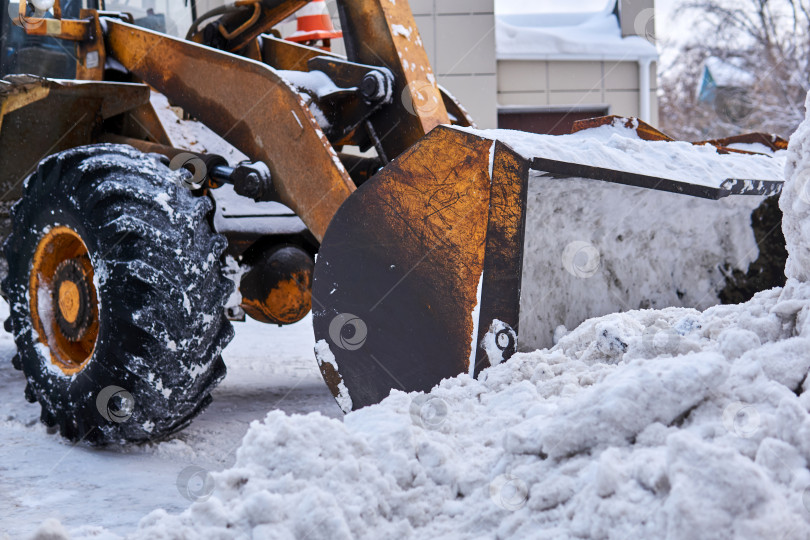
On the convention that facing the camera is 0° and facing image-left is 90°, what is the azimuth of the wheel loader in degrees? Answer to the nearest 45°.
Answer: approximately 315°

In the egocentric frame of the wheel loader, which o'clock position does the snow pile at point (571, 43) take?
The snow pile is roughly at 8 o'clock from the wheel loader.
